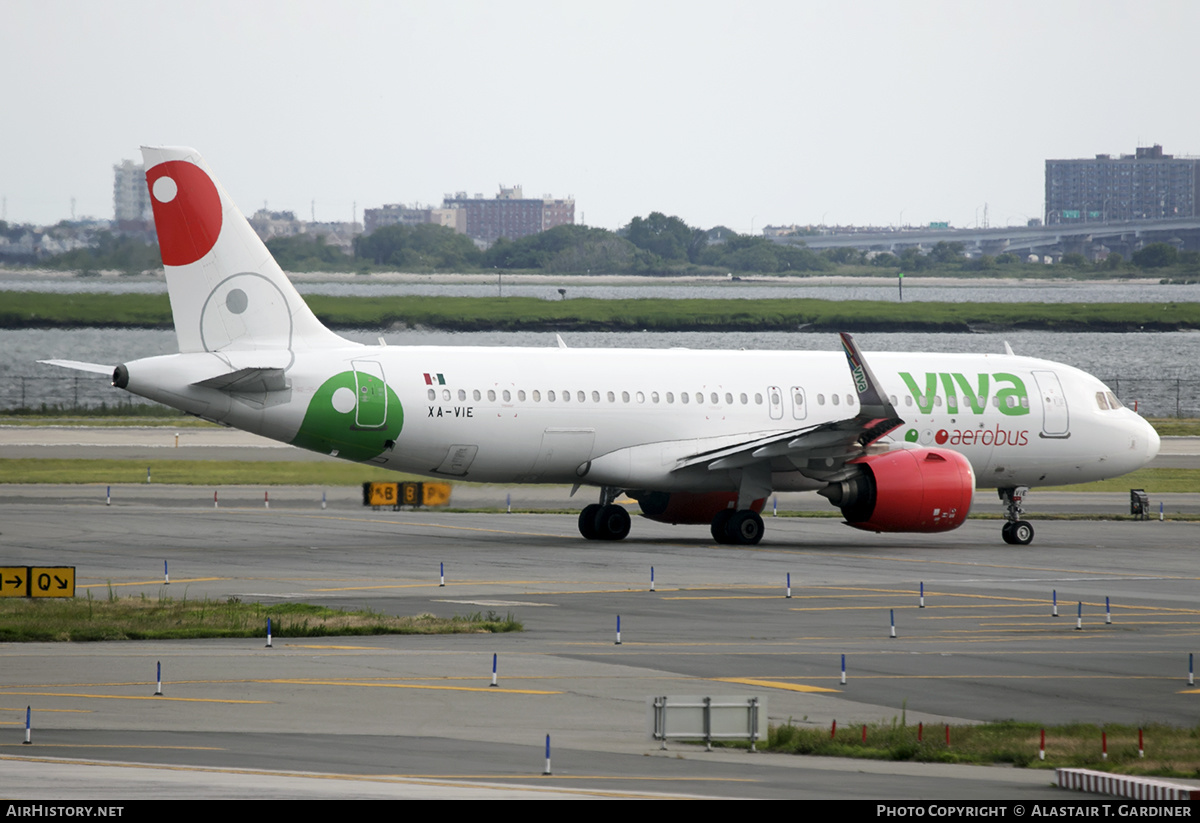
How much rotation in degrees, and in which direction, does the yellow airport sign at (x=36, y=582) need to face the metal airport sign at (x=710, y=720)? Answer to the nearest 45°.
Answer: approximately 45° to its left

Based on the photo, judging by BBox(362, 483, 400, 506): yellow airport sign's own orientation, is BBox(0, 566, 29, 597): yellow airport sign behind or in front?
in front

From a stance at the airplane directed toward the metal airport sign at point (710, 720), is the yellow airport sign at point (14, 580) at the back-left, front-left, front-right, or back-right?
front-right

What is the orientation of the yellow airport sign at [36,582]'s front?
toward the camera

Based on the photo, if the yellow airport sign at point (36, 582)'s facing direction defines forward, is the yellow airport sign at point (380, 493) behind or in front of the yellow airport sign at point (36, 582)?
behind

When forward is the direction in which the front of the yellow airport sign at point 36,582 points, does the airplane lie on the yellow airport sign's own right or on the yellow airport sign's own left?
on the yellow airport sign's own left

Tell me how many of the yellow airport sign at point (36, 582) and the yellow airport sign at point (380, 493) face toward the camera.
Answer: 2

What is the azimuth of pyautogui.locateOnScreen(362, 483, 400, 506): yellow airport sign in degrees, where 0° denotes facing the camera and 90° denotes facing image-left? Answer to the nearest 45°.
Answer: approximately 0°

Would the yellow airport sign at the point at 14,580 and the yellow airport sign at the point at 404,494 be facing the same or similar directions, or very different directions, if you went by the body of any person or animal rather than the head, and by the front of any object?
same or similar directions

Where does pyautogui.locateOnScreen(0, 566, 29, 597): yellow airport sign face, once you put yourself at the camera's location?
facing the viewer

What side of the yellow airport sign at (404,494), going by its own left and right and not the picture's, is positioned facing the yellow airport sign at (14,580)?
front

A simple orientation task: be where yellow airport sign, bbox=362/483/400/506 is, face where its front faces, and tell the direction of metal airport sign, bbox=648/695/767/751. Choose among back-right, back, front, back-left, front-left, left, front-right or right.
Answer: front

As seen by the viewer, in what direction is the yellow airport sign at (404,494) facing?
toward the camera

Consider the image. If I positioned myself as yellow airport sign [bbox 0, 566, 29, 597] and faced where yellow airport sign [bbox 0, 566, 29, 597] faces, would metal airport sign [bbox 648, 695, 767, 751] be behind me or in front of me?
in front

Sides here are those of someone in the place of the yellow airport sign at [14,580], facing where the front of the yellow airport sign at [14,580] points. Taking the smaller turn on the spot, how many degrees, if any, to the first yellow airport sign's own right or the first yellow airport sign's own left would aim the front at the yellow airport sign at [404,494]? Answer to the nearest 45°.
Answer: approximately 135° to the first yellow airport sign's own left
